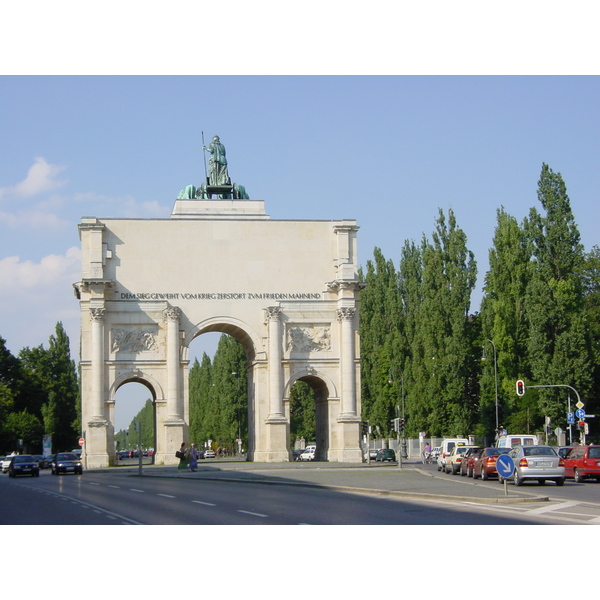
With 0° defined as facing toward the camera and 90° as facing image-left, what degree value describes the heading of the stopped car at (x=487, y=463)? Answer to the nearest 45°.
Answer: approximately 135°

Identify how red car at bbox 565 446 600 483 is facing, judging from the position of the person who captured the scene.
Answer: facing away from the viewer and to the left of the viewer

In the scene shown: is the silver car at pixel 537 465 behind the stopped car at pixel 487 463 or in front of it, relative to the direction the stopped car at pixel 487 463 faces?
behind

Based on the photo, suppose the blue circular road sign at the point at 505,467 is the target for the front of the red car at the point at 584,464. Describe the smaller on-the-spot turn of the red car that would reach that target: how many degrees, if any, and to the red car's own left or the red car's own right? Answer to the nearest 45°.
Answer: approximately 135° to the red car's own left

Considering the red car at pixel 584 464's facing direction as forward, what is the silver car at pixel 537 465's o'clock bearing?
The silver car is roughly at 8 o'clock from the red car.
